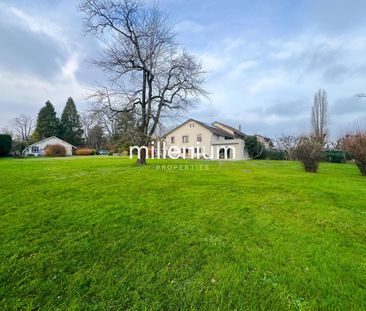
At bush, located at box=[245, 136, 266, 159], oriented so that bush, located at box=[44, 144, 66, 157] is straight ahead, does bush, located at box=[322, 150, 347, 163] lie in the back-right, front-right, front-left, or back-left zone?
back-left

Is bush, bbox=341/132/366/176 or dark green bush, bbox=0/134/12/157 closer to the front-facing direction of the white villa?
the bush

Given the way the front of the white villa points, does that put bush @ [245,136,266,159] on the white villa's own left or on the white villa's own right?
on the white villa's own left

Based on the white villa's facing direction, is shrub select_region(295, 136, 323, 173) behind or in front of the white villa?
in front

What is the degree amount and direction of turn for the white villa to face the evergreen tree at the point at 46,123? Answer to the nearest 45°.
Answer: approximately 90° to its right

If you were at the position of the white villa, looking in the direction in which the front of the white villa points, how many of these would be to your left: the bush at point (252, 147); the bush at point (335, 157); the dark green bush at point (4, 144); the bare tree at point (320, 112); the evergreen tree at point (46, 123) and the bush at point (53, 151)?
3

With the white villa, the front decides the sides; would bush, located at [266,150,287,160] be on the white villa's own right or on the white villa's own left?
on the white villa's own left

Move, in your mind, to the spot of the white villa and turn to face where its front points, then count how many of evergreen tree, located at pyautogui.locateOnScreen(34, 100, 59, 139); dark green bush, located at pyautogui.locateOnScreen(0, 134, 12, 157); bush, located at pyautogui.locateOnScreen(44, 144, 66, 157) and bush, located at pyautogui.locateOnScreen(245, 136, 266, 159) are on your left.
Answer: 1

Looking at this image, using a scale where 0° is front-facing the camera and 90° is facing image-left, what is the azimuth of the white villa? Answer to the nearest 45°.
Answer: approximately 0°

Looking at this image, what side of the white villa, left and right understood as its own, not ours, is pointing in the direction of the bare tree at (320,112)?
left

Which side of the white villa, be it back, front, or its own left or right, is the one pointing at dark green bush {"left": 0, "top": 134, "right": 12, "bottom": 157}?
right

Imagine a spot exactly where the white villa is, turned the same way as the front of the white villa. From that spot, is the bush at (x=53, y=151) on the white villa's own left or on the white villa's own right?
on the white villa's own right
